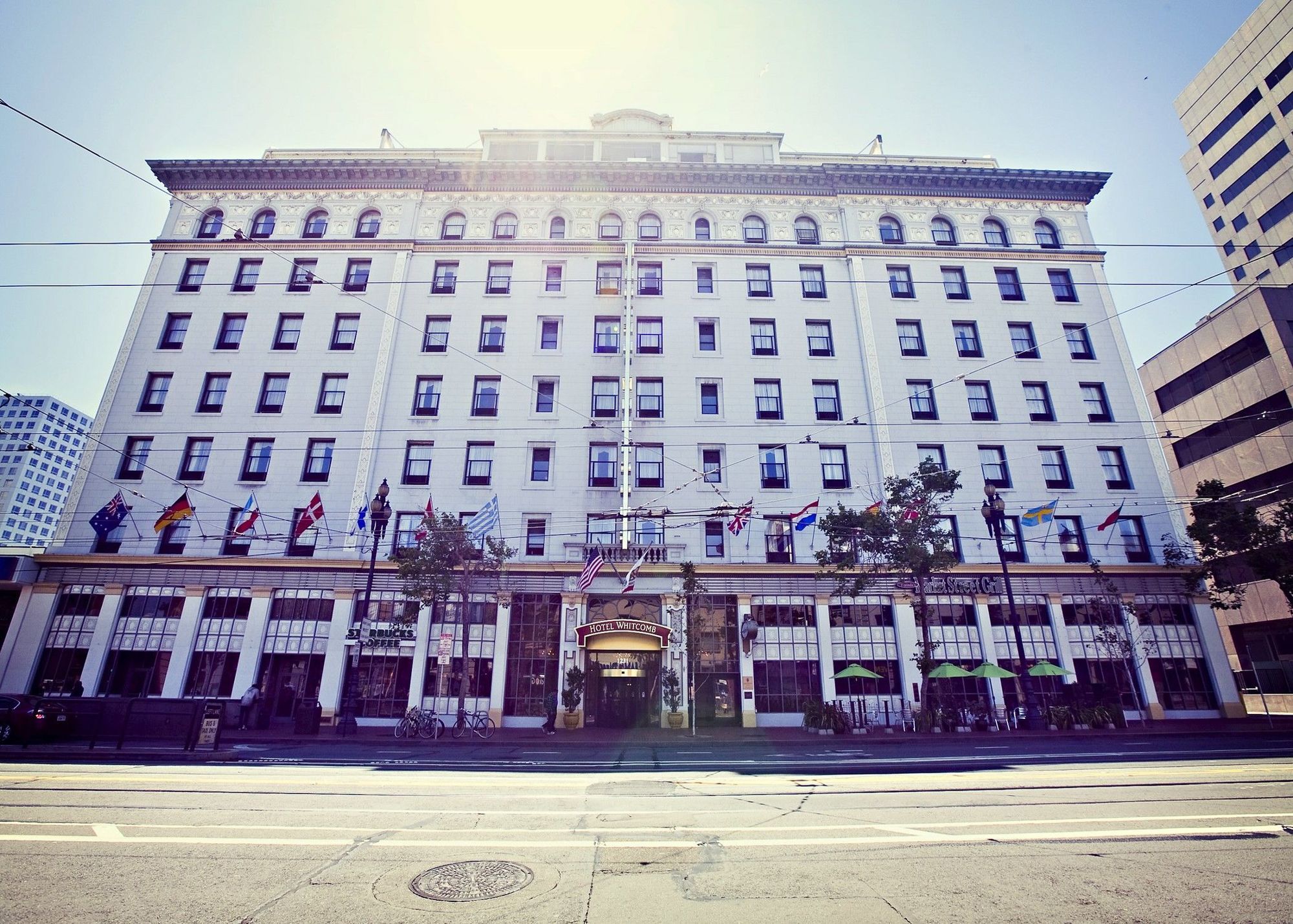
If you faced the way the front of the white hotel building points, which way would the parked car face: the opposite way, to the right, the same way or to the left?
to the right

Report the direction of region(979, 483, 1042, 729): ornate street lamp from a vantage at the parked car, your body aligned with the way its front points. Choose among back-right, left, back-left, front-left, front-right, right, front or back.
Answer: back

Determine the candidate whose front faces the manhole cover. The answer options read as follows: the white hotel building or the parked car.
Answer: the white hotel building

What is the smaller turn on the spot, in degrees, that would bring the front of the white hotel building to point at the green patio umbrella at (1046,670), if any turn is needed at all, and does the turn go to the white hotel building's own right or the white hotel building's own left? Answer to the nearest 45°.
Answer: approximately 90° to the white hotel building's own left

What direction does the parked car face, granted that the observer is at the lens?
facing away from the viewer and to the left of the viewer

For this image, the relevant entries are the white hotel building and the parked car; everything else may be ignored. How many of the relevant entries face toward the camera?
1

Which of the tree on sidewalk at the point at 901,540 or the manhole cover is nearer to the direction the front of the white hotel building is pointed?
the manhole cover

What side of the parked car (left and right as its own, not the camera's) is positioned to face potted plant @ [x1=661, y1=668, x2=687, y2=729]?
back

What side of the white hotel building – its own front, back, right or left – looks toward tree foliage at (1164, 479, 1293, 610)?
left

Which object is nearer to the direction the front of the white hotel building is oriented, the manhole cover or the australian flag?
the manhole cover

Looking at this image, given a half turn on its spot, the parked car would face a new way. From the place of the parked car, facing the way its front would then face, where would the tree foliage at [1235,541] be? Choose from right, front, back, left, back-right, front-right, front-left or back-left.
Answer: front

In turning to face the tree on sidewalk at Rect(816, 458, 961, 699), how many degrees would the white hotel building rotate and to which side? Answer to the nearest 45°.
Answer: approximately 90° to its left
